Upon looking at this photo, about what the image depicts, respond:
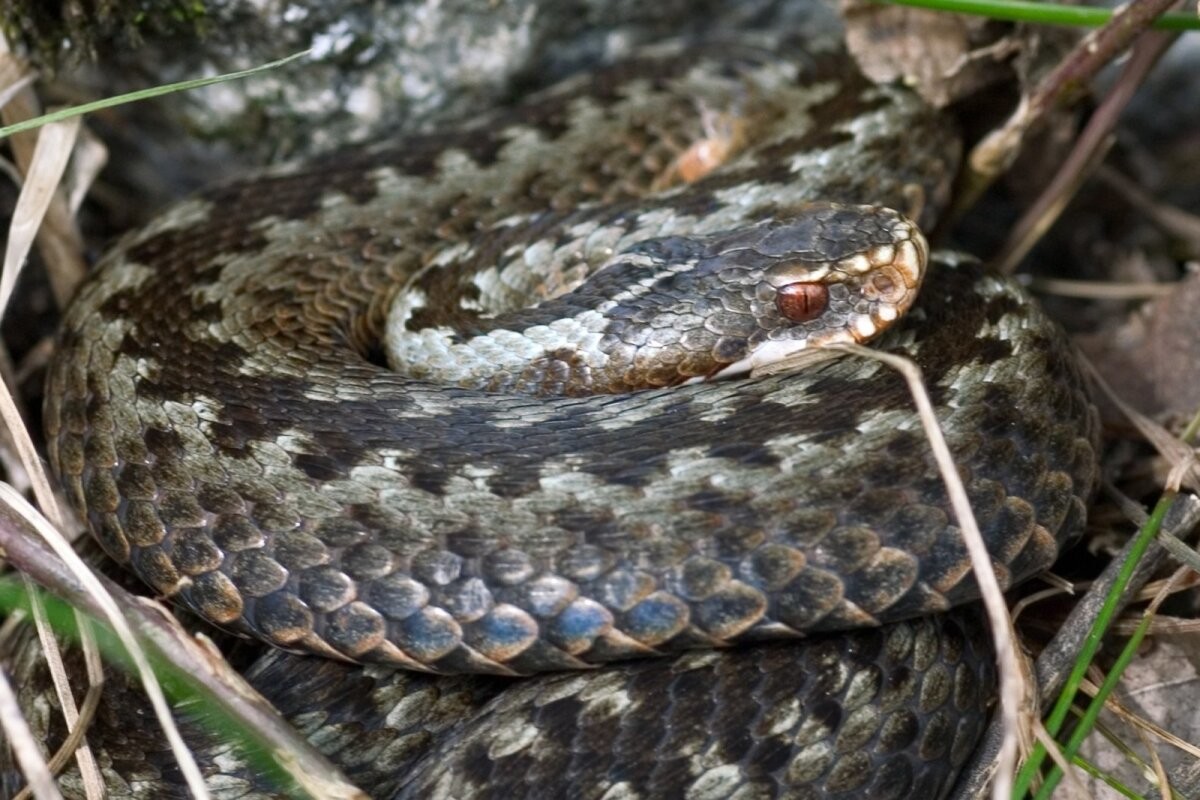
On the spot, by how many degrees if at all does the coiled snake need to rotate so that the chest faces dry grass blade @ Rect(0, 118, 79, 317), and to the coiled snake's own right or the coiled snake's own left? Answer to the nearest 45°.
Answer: approximately 135° to the coiled snake's own left

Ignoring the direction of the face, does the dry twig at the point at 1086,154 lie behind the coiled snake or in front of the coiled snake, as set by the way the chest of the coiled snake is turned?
in front

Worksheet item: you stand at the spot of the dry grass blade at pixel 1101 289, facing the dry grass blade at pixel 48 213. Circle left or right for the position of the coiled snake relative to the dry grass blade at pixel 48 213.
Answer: left

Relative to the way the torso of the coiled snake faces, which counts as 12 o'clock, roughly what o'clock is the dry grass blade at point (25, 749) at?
The dry grass blade is roughly at 5 o'clock from the coiled snake.

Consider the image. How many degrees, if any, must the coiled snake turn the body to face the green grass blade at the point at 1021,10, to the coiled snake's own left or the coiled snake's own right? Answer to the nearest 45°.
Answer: approximately 45° to the coiled snake's own left

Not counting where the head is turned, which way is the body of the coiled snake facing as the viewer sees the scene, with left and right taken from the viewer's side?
facing to the right of the viewer

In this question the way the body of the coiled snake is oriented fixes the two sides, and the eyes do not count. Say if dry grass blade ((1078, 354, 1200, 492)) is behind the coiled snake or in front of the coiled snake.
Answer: in front
